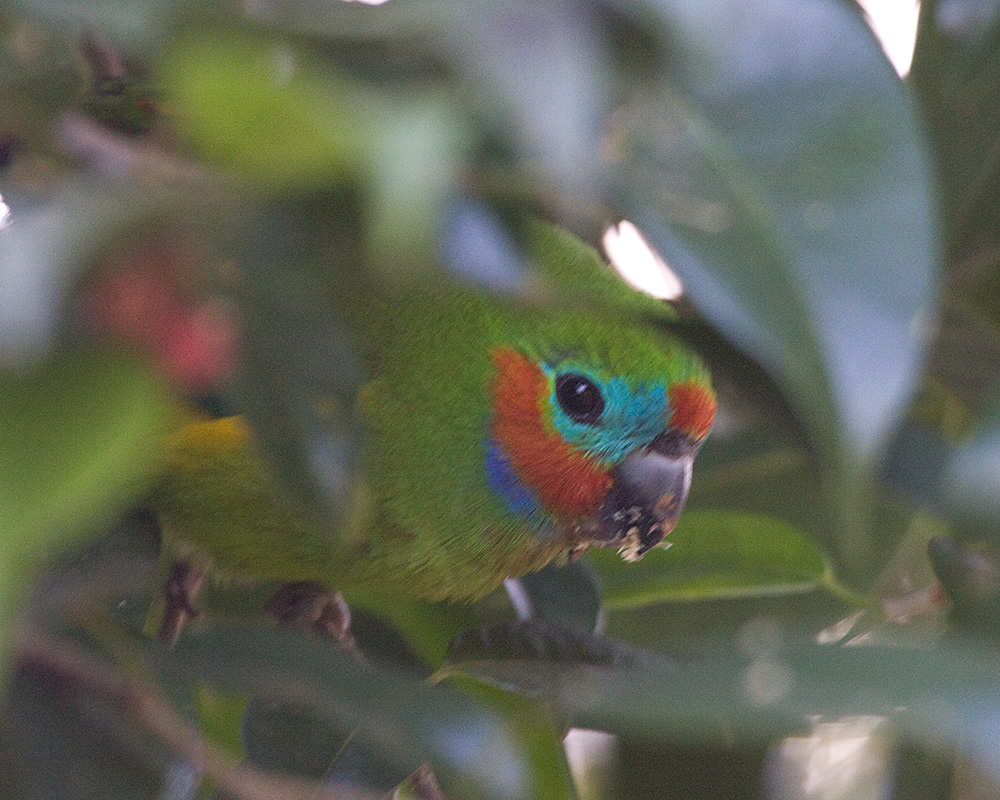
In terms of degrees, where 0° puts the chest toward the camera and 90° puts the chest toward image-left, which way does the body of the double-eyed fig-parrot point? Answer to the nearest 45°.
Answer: approximately 270°
